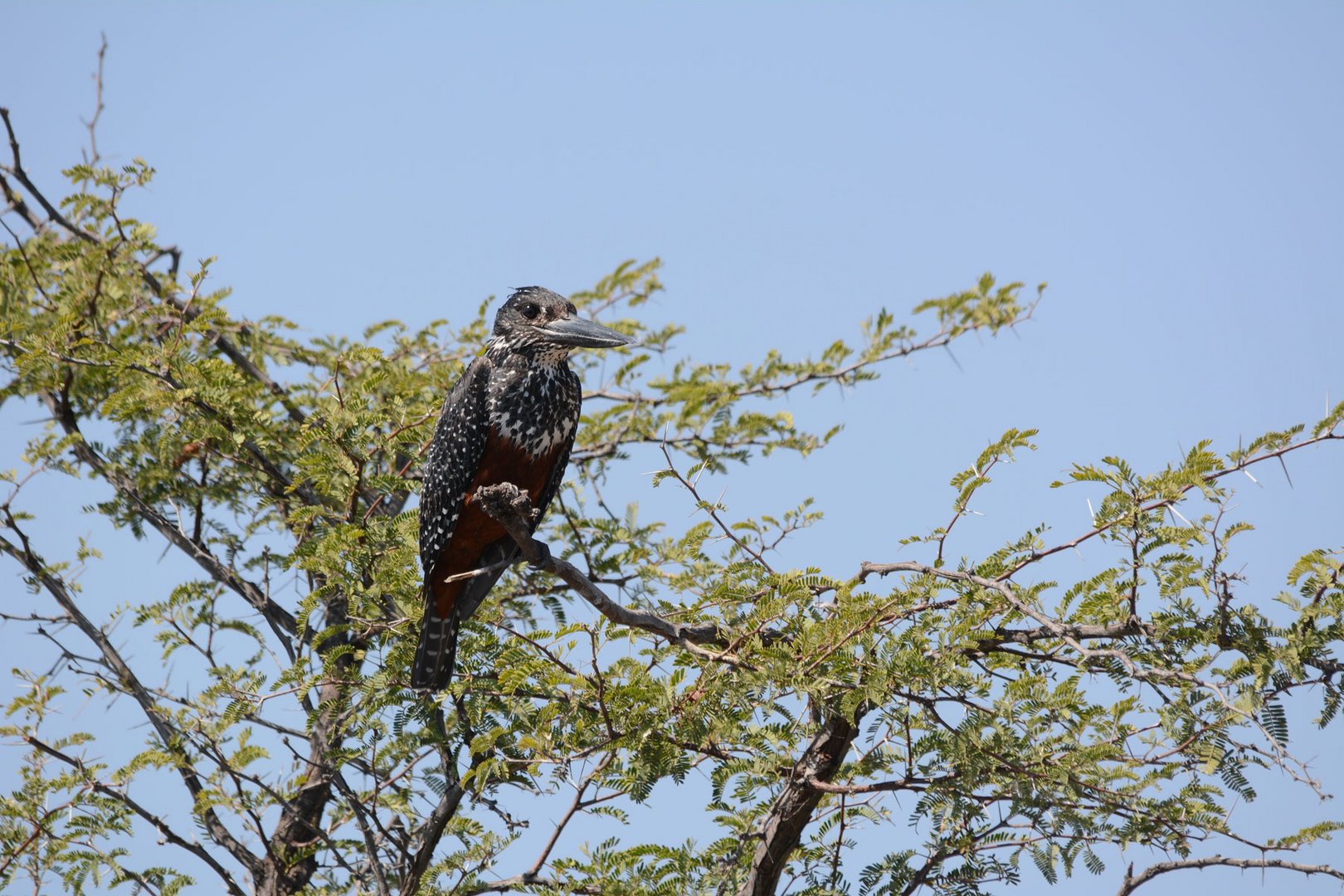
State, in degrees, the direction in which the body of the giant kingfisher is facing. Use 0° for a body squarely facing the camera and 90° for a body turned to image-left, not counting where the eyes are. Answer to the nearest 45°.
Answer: approximately 315°
